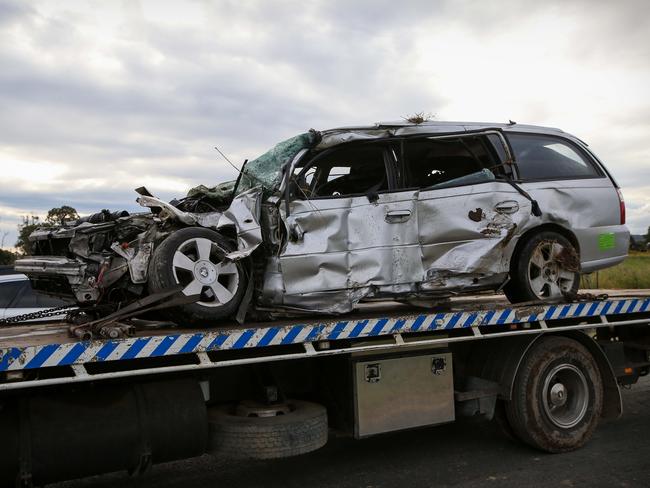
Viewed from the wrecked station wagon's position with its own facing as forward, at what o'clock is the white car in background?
The white car in background is roughly at 1 o'clock from the wrecked station wagon.

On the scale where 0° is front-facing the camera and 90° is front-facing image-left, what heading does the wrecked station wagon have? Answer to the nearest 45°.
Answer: approximately 90°
